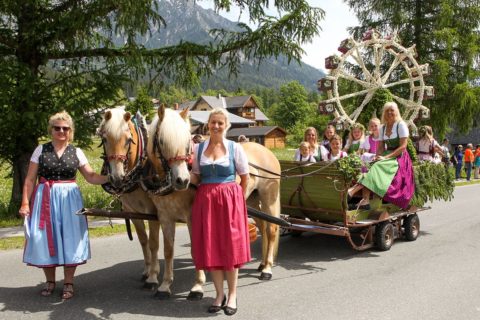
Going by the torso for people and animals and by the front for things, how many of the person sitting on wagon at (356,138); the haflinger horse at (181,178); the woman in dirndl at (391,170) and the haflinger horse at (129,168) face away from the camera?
0

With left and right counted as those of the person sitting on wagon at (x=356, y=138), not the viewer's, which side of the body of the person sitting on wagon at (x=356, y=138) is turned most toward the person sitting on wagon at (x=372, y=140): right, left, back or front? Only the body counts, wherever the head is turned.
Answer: left

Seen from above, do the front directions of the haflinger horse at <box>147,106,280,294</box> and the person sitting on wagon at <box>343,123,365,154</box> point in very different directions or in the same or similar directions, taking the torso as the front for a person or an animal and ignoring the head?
same or similar directions

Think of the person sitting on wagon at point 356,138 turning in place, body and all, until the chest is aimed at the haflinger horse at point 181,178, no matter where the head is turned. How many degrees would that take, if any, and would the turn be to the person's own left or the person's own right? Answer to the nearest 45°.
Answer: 0° — they already face it

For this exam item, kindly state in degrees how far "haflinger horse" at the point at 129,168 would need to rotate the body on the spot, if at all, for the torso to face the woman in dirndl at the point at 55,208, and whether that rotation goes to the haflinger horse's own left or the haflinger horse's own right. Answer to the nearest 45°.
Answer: approximately 90° to the haflinger horse's own right

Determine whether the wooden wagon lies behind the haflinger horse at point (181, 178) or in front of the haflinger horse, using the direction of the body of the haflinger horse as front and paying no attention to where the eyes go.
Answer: behind

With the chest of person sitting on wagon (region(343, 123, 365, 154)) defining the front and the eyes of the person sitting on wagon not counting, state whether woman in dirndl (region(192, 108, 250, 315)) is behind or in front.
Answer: in front

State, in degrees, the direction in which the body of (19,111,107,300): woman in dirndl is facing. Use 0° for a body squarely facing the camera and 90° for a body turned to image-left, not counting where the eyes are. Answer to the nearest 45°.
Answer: approximately 0°

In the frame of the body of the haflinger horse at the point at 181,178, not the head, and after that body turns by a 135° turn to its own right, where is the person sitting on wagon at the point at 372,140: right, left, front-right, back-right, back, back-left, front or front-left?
front-right

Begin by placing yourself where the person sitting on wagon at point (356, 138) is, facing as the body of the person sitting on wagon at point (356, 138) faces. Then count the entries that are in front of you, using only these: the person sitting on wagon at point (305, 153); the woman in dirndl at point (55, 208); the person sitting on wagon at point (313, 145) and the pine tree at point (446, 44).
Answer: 3

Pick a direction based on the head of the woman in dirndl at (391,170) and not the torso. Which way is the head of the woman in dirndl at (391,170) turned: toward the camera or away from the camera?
toward the camera

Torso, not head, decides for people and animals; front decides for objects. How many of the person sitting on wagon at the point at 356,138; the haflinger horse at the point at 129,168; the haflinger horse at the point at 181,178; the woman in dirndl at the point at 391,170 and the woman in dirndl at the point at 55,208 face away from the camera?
0

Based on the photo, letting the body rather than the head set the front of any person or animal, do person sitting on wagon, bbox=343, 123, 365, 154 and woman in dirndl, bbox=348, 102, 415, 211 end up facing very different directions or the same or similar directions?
same or similar directions

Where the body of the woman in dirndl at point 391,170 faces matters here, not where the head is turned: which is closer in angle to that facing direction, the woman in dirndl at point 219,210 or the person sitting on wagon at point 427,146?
the woman in dirndl

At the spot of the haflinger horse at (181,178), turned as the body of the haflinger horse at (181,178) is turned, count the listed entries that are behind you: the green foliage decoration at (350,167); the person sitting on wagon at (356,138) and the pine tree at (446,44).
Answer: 3

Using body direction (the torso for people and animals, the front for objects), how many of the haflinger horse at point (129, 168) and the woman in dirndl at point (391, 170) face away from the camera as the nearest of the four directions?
0

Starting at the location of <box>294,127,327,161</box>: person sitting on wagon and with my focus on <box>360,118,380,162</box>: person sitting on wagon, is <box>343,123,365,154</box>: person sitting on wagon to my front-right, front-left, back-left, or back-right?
front-left
